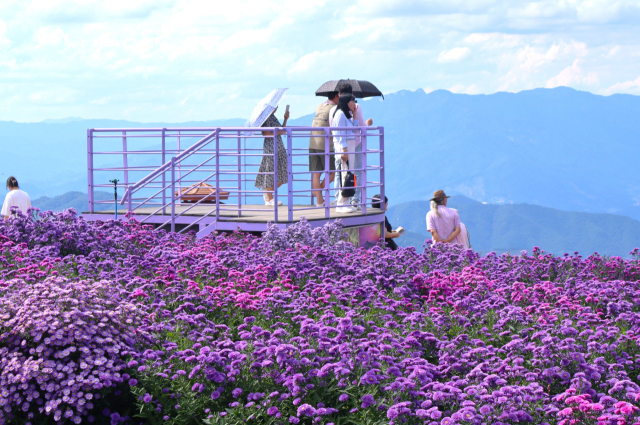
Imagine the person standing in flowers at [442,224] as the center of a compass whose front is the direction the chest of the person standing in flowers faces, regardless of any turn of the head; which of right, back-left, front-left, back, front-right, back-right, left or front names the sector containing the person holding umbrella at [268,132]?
front-left

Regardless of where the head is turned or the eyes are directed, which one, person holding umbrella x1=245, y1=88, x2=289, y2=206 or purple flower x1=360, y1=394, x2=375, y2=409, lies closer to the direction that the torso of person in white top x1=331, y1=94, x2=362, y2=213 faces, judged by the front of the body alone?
the purple flower

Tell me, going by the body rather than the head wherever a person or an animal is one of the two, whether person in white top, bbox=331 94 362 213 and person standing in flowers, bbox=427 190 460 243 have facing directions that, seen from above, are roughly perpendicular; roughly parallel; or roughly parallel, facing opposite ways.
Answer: roughly perpendicular
